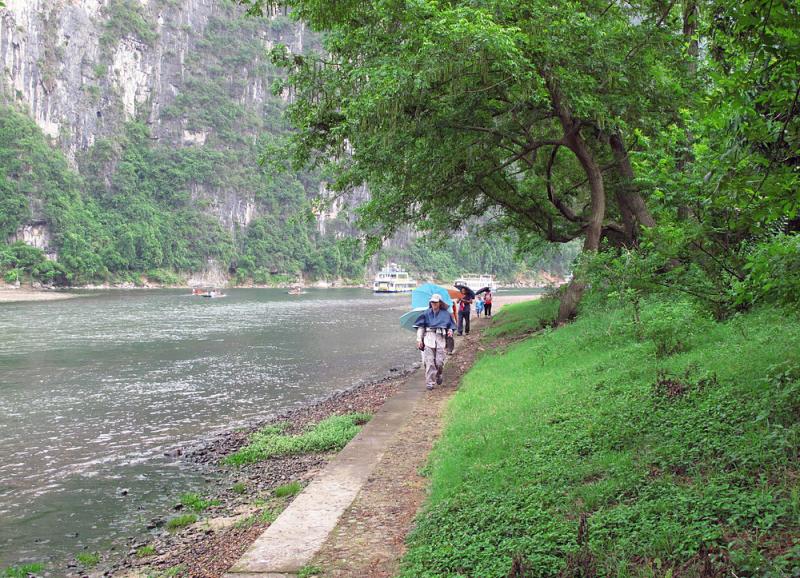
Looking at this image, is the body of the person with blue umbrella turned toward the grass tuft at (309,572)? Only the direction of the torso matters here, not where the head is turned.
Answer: yes

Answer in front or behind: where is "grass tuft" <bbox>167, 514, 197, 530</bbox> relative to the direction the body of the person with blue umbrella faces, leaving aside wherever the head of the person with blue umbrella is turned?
in front

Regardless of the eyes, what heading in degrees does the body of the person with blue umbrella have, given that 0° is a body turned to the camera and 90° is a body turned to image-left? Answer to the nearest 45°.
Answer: approximately 0°

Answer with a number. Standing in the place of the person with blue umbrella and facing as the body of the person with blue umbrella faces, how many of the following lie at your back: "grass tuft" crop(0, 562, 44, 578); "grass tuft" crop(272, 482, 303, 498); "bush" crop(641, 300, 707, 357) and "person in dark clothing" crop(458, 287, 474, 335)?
1

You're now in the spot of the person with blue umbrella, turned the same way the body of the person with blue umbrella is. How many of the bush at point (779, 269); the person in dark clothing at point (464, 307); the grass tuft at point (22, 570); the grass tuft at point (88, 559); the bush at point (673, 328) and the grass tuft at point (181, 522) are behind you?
1

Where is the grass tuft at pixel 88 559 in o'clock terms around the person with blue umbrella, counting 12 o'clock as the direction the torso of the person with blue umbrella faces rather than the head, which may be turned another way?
The grass tuft is roughly at 1 o'clock from the person with blue umbrella.

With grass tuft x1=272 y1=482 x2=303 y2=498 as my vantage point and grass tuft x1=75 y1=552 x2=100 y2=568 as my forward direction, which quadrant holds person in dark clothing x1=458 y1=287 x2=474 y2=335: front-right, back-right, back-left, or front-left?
back-right

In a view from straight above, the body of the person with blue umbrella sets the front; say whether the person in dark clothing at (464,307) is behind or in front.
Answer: behind

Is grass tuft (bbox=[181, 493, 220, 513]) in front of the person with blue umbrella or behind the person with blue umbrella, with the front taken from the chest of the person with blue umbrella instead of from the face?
in front

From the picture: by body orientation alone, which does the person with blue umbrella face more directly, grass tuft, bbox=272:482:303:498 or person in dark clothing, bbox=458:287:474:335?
the grass tuft
